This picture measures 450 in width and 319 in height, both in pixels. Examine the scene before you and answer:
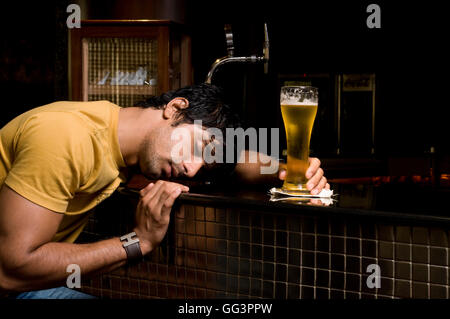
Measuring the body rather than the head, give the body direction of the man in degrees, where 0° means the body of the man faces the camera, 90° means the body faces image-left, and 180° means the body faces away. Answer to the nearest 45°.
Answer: approximately 270°

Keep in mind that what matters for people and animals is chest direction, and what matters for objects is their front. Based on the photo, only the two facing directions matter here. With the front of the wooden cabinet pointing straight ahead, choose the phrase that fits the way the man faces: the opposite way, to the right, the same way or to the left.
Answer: to the left

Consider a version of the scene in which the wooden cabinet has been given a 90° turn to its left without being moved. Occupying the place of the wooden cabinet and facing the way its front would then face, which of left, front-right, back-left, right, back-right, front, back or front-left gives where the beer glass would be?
right

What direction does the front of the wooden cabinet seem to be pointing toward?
toward the camera

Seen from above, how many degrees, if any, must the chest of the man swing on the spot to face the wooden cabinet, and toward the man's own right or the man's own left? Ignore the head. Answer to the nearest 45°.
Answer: approximately 90° to the man's own left

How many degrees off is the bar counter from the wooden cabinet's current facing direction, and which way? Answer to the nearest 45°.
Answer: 0° — it already faces it

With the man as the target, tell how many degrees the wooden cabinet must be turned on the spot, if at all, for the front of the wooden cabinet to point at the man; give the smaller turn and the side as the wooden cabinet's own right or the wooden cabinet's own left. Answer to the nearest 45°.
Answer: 0° — it already faces them

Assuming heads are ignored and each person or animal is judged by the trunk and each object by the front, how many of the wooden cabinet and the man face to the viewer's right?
1
